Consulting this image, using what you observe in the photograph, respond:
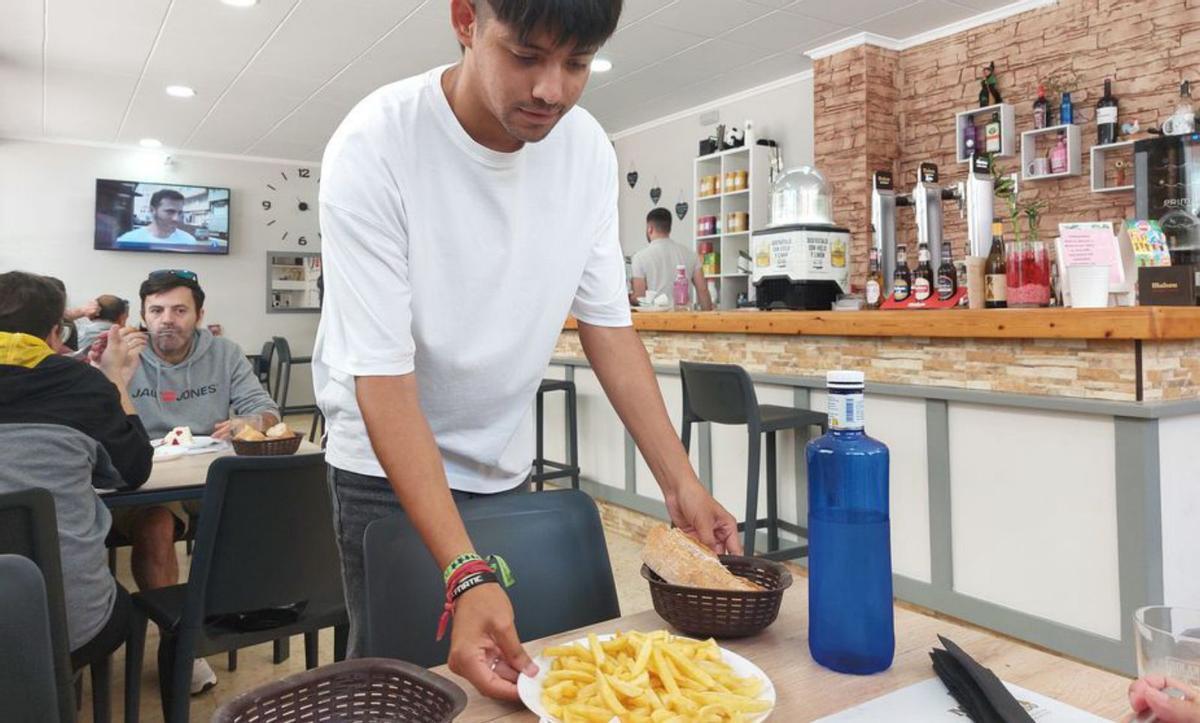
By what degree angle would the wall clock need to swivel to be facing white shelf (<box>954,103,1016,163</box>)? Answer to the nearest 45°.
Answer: approximately 45° to its left

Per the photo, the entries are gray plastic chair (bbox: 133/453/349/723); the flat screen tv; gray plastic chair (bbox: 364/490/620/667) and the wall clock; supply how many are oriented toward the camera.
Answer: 3

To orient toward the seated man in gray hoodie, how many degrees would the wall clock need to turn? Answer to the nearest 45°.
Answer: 0° — it already faces them

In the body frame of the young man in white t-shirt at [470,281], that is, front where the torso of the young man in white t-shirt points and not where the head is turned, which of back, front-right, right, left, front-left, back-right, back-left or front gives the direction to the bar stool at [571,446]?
back-left

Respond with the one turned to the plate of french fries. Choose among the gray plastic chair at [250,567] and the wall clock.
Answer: the wall clock

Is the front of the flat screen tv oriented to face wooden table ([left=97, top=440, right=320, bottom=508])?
yes

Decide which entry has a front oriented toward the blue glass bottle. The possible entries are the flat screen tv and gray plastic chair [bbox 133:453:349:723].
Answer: the flat screen tv
